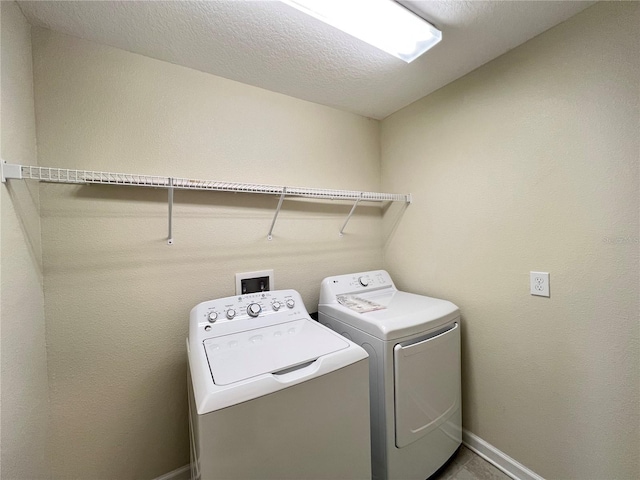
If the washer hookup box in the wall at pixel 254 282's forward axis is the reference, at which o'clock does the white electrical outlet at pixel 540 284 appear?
the white electrical outlet at pixel 540 284 is roughly at 10 o'clock from the washer hookup box in the wall at pixel 254 282.

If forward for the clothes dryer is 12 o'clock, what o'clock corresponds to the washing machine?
The washing machine is roughly at 3 o'clock from the clothes dryer.

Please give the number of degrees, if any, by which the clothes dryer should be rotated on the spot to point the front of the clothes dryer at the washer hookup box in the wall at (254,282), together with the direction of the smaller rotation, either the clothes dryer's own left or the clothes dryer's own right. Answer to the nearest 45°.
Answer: approximately 135° to the clothes dryer's own right

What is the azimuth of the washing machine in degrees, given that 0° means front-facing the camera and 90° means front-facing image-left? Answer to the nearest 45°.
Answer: approximately 315°

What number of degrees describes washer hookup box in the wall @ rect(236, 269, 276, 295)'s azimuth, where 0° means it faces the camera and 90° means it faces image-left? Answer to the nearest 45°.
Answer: approximately 0°

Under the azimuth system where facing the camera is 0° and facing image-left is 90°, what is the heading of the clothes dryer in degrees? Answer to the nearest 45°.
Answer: approximately 315°

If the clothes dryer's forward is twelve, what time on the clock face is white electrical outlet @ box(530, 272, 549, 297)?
The white electrical outlet is roughly at 10 o'clock from the clothes dryer.
